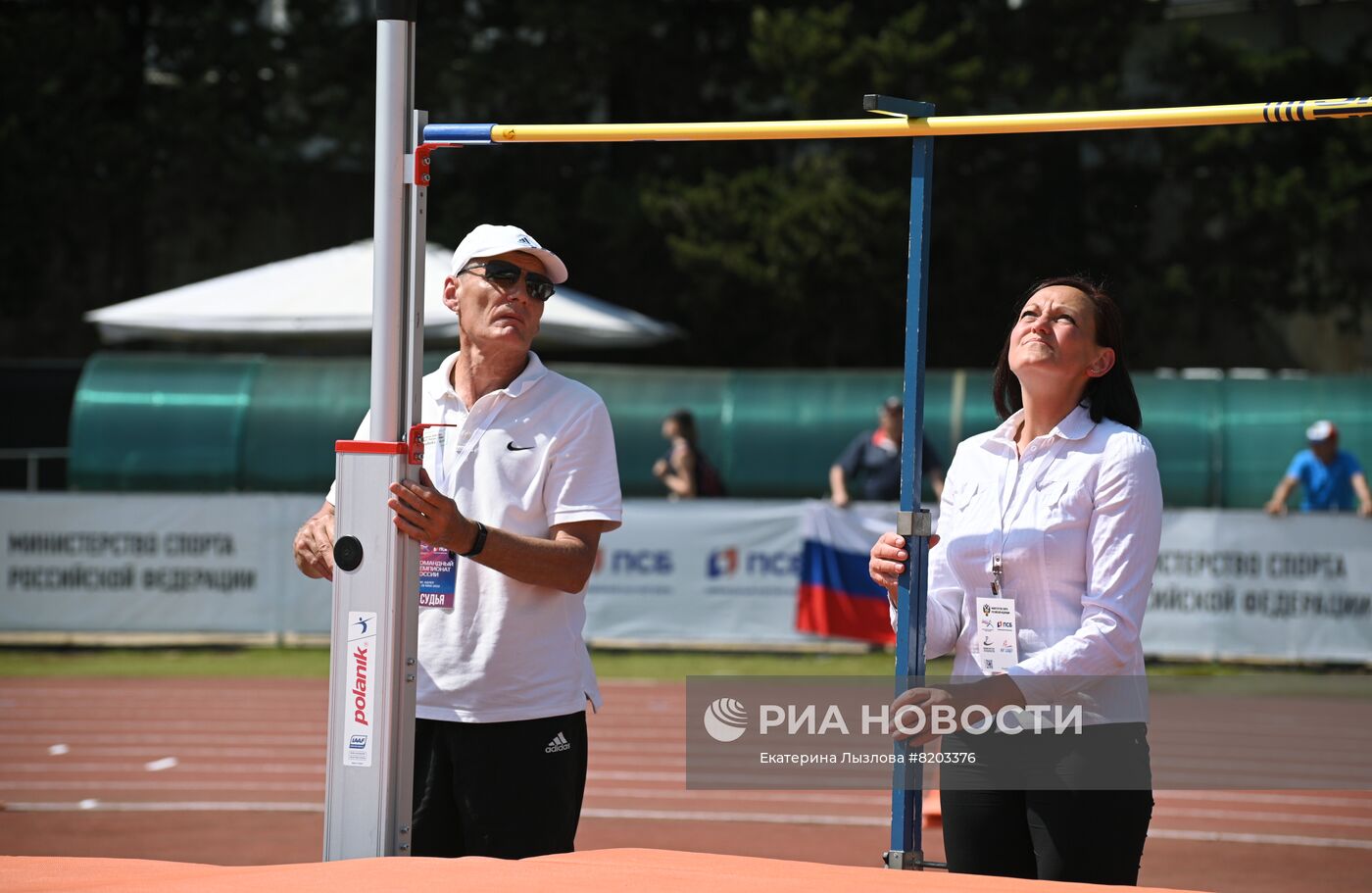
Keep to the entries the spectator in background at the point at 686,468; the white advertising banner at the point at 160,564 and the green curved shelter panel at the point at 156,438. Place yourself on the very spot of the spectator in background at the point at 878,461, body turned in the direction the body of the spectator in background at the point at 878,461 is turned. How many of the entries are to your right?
3

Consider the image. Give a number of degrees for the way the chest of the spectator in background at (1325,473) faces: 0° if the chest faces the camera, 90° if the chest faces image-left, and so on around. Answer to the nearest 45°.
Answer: approximately 0°

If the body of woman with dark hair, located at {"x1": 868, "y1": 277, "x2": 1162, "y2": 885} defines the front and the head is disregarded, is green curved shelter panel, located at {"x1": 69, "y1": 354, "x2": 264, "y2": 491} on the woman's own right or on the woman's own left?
on the woman's own right

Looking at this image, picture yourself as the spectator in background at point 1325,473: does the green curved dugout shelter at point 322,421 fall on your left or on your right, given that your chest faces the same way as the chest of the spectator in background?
on your right

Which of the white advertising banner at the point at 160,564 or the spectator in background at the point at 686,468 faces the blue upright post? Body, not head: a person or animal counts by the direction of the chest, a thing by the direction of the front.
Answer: the white advertising banner

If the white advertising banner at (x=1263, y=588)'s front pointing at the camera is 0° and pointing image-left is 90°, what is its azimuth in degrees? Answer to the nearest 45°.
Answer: approximately 0°
